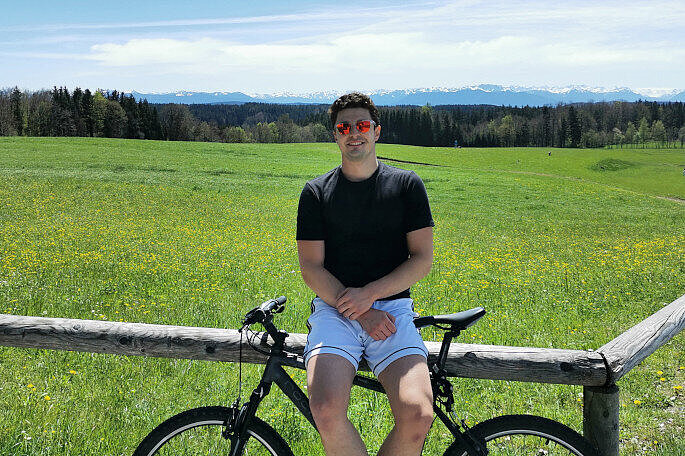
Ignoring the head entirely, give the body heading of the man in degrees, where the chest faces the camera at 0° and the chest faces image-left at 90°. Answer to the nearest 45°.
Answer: approximately 0°

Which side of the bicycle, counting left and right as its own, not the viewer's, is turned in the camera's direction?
left

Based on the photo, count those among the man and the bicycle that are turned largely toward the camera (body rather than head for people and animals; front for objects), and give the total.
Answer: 1

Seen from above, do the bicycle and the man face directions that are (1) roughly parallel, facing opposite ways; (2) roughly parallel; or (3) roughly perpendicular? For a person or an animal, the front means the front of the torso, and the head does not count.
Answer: roughly perpendicular
